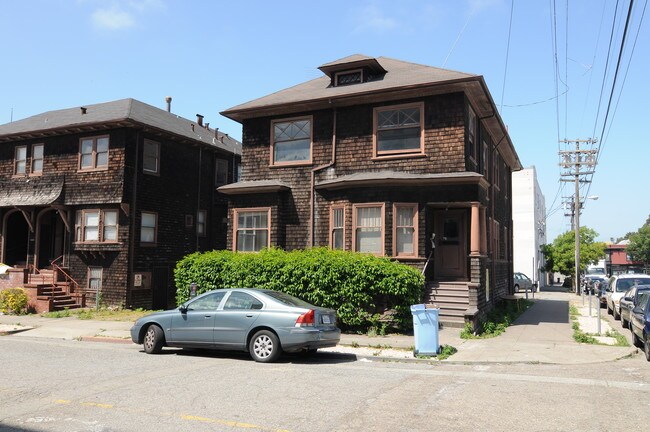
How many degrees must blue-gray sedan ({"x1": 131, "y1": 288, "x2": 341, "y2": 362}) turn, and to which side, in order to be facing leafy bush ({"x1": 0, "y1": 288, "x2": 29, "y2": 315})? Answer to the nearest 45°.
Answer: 0° — it already faces it

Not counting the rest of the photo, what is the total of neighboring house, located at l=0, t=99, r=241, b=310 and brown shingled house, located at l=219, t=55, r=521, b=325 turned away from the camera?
0

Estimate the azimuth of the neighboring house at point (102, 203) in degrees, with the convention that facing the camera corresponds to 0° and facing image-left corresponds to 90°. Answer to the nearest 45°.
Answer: approximately 45°

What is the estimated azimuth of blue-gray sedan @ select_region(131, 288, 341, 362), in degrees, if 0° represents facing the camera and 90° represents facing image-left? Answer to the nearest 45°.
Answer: approximately 135°

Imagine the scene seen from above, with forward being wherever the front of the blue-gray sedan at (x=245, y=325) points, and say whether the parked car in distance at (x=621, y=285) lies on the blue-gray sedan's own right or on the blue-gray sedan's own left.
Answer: on the blue-gray sedan's own right

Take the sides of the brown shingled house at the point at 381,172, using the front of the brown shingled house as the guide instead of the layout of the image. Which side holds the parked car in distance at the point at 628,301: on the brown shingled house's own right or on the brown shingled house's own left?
on the brown shingled house's own left

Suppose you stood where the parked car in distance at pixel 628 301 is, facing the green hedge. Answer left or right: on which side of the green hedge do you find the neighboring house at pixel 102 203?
right

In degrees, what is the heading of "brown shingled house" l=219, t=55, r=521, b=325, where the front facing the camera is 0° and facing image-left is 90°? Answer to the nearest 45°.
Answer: approximately 45°

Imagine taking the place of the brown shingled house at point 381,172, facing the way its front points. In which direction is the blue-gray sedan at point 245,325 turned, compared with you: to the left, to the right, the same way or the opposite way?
to the right

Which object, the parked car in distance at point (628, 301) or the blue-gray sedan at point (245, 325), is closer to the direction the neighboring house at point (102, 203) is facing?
the blue-gray sedan

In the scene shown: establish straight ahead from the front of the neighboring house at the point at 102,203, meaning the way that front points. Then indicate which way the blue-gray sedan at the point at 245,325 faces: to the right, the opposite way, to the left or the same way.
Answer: to the right

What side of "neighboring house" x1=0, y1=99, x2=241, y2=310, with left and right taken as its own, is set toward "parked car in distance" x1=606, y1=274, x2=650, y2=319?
left
